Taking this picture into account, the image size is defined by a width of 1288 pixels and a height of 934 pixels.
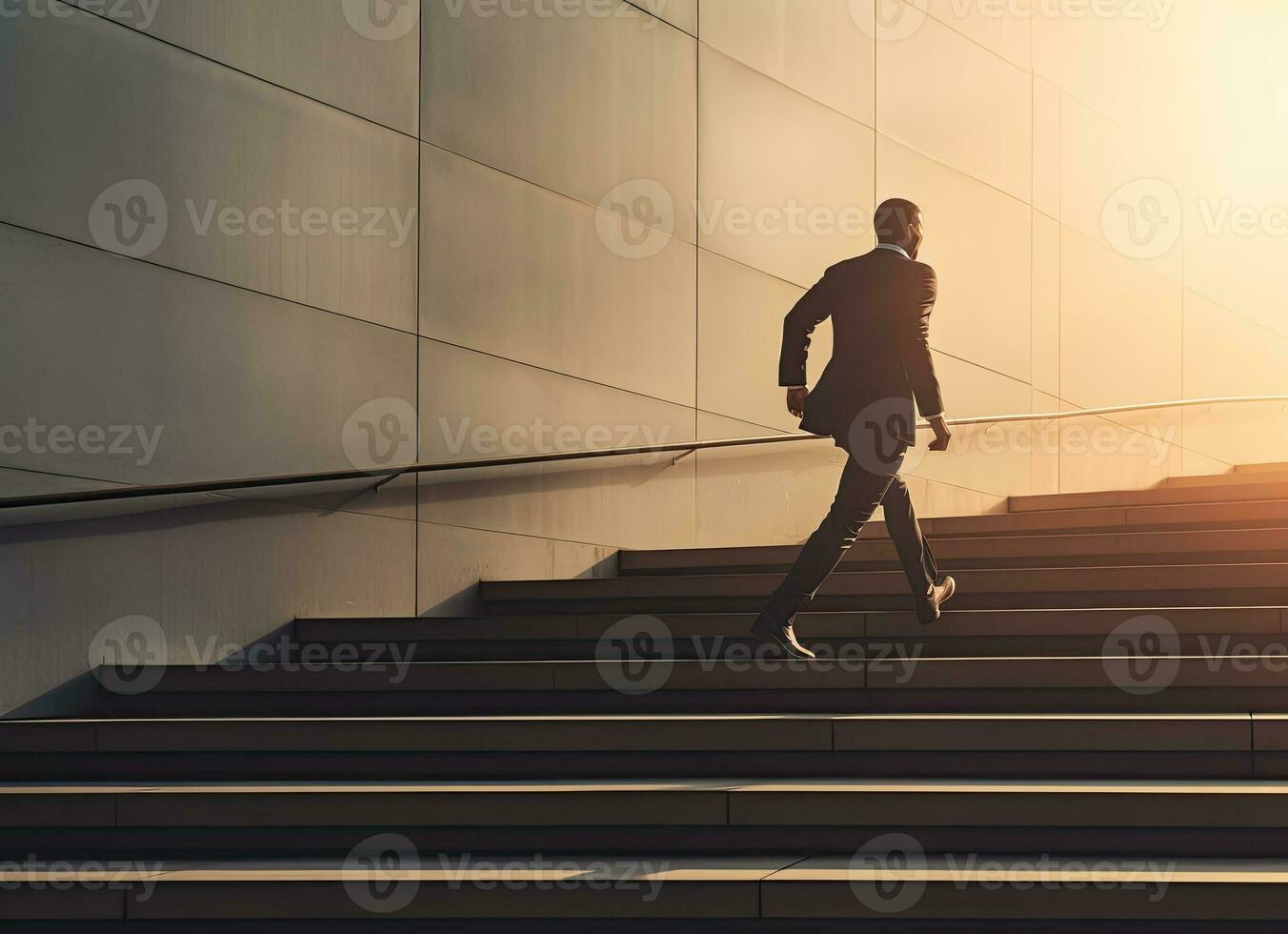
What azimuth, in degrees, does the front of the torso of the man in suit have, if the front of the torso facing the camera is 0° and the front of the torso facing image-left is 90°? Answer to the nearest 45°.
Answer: approximately 225°
